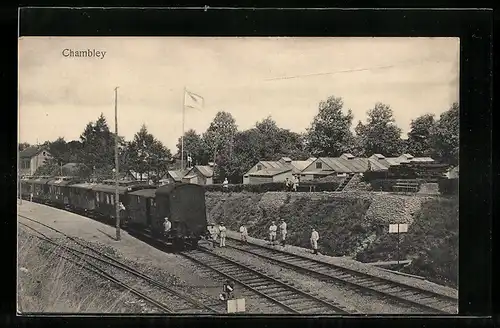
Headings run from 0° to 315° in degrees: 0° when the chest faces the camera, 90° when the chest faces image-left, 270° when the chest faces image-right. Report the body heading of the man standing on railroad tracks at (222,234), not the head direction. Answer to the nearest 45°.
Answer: approximately 0°

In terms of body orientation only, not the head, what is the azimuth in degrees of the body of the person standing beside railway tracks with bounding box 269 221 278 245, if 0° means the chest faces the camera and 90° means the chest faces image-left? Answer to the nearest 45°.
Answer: approximately 0°

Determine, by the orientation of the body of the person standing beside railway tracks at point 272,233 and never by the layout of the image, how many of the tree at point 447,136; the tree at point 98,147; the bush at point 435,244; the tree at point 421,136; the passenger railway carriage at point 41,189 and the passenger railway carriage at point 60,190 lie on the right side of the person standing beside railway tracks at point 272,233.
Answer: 3

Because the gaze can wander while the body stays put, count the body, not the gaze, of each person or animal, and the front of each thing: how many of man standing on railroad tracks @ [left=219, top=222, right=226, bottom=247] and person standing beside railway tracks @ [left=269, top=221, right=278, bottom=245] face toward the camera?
2
